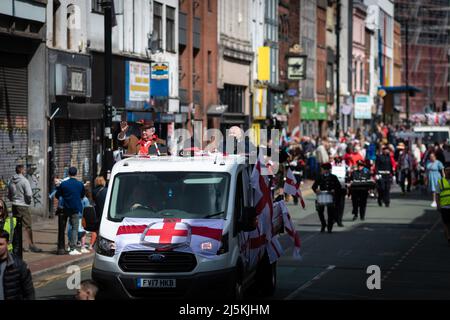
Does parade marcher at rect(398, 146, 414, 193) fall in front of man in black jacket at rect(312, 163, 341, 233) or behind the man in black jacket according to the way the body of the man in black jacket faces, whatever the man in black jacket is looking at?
behind

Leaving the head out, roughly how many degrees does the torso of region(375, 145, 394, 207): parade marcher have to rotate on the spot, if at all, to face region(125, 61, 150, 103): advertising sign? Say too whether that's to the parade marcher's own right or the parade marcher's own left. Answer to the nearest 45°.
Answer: approximately 90° to the parade marcher's own right

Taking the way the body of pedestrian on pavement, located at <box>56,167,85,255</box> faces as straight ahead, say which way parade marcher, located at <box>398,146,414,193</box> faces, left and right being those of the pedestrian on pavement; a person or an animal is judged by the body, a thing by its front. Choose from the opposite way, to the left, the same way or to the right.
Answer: the opposite way

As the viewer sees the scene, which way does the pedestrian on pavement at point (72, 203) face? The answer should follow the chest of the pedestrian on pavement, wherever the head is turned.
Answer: away from the camera

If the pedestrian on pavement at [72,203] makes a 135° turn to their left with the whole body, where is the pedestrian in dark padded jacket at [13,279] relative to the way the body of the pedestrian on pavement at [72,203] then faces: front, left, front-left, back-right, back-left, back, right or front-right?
front-left

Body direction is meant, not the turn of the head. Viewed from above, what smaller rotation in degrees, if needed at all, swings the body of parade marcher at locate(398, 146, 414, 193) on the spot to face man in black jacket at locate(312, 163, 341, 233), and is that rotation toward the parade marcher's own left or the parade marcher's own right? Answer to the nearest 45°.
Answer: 0° — they already face them
